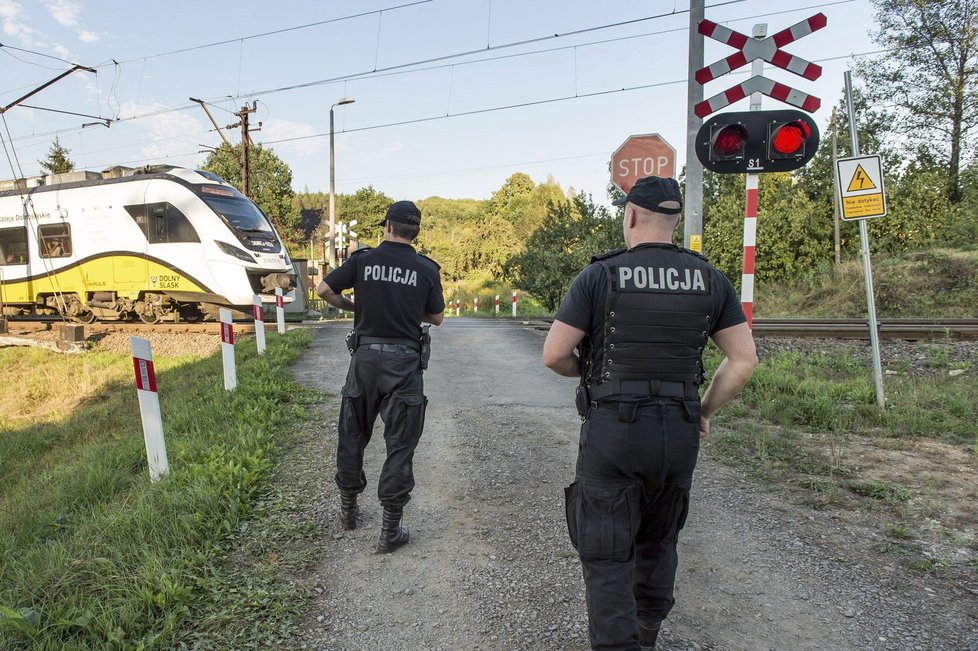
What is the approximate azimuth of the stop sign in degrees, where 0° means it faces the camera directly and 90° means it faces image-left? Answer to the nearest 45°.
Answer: approximately 0°

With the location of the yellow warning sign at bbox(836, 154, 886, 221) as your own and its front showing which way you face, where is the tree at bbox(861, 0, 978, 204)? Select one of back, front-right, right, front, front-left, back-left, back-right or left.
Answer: back

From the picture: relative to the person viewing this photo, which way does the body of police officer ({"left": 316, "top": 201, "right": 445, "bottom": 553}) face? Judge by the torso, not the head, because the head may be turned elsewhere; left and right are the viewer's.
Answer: facing away from the viewer

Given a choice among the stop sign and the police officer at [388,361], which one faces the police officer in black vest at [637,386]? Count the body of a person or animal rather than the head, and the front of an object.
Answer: the stop sign

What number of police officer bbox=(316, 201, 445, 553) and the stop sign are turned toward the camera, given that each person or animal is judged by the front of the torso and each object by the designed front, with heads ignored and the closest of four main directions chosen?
1

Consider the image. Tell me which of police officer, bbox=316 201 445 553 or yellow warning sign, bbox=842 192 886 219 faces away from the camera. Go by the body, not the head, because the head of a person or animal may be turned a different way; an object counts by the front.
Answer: the police officer
